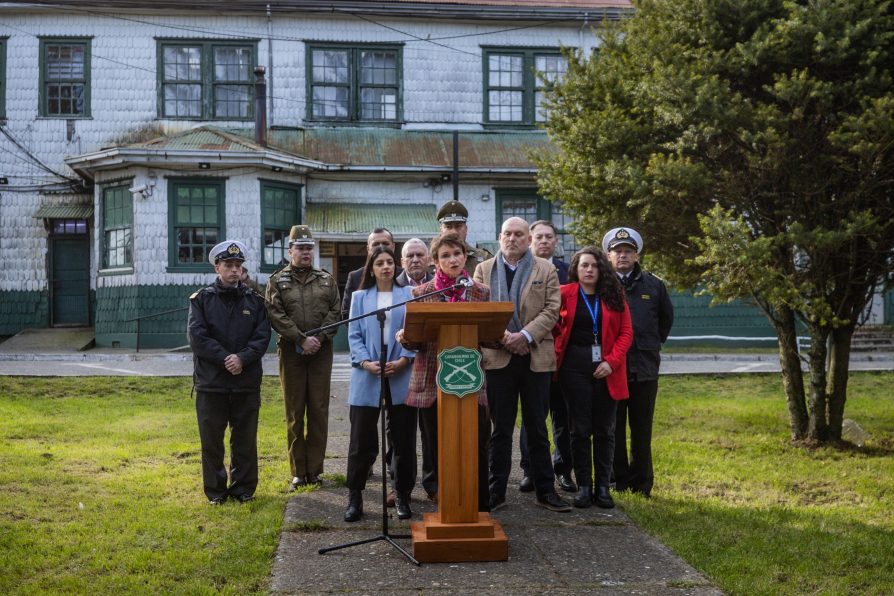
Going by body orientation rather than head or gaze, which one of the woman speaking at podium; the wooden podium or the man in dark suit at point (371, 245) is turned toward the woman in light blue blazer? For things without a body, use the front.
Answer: the man in dark suit

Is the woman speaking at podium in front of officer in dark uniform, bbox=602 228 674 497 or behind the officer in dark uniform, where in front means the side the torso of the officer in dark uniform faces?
in front

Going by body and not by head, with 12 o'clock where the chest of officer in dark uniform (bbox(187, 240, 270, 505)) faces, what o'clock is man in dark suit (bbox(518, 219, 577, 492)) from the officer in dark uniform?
The man in dark suit is roughly at 9 o'clock from the officer in dark uniform.

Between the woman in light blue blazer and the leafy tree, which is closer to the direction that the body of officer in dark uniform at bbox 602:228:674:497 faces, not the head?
the woman in light blue blazer

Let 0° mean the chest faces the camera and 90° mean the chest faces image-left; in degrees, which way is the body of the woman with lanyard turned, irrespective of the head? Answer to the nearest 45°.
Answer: approximately 0°

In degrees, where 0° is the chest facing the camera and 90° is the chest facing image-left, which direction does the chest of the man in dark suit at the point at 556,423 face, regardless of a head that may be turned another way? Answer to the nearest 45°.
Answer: approximately 0°

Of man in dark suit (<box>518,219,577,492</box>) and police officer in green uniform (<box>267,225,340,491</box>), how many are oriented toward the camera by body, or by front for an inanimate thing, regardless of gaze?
2

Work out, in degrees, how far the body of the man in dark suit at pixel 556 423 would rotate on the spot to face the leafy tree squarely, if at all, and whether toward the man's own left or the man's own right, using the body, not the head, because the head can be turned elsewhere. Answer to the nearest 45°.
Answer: approximately 135° to the man's own left
